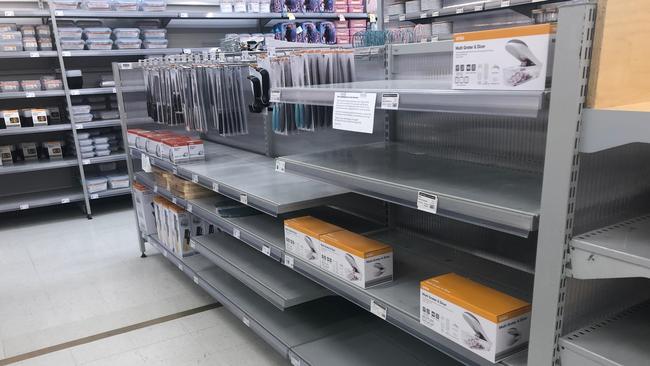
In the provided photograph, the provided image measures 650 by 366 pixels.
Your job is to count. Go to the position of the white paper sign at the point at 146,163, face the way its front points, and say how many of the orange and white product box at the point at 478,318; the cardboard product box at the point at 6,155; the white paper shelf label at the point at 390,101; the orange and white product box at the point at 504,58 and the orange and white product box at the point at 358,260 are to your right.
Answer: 1

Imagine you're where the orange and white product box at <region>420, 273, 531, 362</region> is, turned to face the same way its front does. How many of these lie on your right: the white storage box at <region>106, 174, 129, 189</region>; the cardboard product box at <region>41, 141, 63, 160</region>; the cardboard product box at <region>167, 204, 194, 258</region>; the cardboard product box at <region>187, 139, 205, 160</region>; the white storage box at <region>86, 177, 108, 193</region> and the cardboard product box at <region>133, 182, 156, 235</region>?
6

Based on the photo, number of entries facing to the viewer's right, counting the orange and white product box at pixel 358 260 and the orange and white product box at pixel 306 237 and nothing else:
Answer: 0

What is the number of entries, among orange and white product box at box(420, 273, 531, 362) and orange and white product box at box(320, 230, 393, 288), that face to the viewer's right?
0

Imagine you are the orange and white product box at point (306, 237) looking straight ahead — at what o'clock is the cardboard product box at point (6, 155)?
The cardboard product box is roughly at 3 o'clock from the orange and white product box.

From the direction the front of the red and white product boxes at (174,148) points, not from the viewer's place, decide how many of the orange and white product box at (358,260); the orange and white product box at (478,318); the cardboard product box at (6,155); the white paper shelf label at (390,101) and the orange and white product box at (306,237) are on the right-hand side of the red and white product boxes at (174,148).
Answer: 1

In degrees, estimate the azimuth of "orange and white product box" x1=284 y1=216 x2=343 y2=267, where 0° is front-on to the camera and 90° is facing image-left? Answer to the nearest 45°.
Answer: approximately 45°

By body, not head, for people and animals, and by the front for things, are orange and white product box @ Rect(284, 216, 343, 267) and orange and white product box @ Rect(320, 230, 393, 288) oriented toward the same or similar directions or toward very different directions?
same or similar directions

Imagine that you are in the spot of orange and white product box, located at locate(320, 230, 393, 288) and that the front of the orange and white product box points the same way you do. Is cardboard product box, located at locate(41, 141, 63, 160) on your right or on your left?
on your right

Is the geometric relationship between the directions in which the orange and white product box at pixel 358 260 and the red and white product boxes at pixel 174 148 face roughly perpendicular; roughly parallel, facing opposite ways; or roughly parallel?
roughly parallel

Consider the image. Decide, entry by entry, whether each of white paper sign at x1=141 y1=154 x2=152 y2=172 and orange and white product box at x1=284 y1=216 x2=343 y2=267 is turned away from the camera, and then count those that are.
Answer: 0

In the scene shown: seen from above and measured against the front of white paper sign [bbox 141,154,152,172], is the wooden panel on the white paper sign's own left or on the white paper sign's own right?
on the white paper sign's own left

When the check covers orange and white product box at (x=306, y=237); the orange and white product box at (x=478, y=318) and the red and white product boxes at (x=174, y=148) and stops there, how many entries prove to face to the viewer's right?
0

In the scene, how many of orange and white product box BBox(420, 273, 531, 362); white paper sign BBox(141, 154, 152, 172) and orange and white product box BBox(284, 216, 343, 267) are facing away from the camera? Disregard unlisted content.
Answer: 0

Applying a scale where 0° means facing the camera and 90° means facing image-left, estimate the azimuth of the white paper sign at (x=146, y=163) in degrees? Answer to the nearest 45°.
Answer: approximately 45°

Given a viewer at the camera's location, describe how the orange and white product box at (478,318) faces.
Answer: facing the viewer and to the left of the viewer
